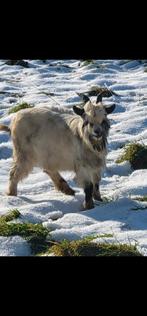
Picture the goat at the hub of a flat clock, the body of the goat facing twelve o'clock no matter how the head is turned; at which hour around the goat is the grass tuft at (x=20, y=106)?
The grass tuft is roughly at 7 o'clock from the goat.

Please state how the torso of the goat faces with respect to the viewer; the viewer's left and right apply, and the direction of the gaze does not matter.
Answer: facing the viewer and to the right of the viewer

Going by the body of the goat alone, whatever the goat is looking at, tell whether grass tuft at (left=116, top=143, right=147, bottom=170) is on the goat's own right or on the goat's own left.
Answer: on the goat's own left
